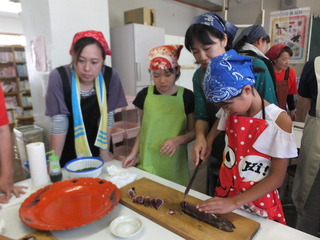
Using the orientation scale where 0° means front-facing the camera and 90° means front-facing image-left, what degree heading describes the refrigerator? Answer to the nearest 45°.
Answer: approximately 315°

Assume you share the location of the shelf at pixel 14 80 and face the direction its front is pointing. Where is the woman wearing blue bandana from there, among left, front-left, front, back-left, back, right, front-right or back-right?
front

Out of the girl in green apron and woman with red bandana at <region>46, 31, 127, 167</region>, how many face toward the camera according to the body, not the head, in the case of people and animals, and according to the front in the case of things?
2

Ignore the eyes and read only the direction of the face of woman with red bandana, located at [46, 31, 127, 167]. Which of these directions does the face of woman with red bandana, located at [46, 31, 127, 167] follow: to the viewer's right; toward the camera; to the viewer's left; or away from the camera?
toward the camera

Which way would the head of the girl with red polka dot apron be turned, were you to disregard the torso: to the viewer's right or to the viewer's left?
to the viewer's left

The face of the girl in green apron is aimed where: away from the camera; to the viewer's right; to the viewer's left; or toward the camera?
toward the camera

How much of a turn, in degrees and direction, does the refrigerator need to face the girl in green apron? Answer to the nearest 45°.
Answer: approximately 45° to its right

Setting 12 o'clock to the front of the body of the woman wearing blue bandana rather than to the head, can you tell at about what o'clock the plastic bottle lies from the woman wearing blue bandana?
The plastic bottle is roughly at 1 o'clock from the woman wearing blue bandana.

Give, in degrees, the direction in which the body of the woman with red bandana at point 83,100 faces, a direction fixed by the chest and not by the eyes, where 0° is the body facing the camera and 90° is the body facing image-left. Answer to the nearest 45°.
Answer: approximately 0°

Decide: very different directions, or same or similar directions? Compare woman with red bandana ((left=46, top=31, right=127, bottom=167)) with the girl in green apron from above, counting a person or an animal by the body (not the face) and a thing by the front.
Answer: same or similar directions

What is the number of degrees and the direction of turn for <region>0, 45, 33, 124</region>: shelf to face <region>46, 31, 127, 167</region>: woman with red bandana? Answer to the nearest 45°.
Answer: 0° — it already faces them

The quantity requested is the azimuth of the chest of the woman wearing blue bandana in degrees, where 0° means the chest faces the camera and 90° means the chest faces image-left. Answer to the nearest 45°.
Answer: approximately 45°

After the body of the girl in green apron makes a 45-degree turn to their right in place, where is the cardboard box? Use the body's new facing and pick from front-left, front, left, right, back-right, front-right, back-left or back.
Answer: back-right
